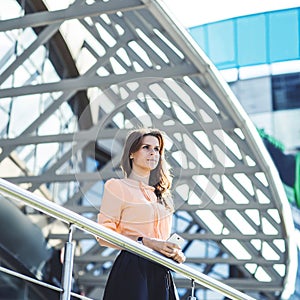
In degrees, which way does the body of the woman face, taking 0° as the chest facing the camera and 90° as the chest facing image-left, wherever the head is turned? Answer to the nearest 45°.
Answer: approximately 315°

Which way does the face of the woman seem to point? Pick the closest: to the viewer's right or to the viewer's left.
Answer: to the viewer's right

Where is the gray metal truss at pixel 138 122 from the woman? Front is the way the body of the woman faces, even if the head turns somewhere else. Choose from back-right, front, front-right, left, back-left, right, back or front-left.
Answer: back-left
